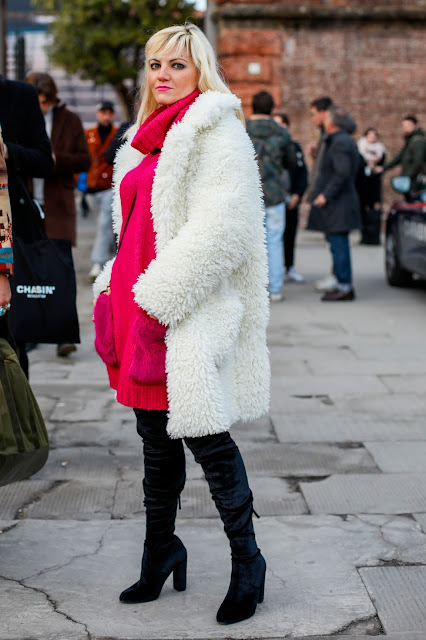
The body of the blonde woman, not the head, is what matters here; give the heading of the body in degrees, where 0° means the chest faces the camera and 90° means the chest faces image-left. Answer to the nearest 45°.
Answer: approximately 45°

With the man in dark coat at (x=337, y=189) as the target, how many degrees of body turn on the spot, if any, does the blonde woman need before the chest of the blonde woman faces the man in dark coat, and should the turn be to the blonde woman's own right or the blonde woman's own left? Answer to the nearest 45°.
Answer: approximately 135° to the blonde woman's own right

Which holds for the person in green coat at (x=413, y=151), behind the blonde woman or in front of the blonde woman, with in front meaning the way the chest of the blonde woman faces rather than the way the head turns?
behind

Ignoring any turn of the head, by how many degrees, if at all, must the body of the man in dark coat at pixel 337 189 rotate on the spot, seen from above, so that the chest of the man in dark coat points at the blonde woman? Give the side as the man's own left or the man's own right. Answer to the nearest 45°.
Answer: approximately 90° to the man's own left

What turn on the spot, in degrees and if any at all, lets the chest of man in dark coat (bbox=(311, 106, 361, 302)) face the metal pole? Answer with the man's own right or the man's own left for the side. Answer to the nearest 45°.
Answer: approximately 45° to the man's own right

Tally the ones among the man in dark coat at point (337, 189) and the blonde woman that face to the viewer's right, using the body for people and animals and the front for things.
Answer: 0

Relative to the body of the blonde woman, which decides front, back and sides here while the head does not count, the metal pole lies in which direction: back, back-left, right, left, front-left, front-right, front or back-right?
back-right

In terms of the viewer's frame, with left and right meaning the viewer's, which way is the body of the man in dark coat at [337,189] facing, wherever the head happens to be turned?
facing to the left of the viewer
